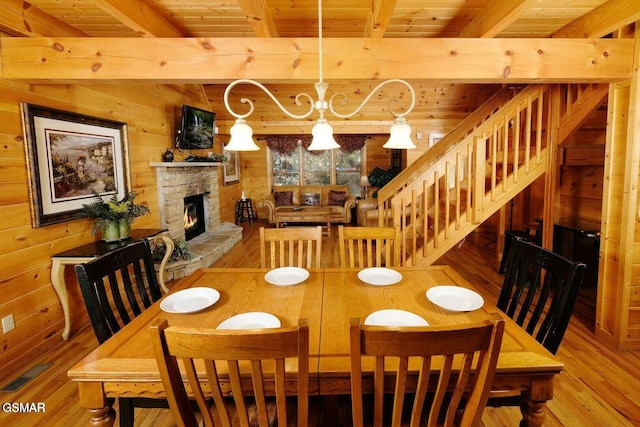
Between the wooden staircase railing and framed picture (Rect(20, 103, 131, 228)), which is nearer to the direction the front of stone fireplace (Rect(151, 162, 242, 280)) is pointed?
the wooden staircase railing

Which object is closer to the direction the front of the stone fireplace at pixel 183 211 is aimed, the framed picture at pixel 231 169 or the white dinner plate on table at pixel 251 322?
the white dinner plate on table

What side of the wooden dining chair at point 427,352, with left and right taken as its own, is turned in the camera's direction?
back

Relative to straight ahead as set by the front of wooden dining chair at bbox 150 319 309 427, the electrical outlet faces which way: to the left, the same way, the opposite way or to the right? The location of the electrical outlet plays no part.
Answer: to the right

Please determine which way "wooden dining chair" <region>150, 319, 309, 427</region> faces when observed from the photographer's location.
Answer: facing away from the viewer

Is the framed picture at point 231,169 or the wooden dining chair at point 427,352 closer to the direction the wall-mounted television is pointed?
the wooden dining chair

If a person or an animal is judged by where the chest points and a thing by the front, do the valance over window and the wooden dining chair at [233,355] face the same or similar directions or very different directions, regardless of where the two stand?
very different directions

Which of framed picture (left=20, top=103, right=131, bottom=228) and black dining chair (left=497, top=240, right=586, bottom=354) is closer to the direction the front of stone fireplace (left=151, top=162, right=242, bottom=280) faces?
the black dining chair

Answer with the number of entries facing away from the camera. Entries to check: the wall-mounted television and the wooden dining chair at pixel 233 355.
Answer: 1
